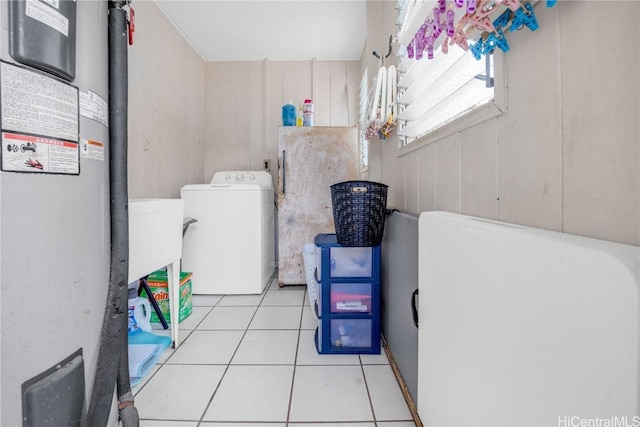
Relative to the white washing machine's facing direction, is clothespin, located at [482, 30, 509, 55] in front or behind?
in front

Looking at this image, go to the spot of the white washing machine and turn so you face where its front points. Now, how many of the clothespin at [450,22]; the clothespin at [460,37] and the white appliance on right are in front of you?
3

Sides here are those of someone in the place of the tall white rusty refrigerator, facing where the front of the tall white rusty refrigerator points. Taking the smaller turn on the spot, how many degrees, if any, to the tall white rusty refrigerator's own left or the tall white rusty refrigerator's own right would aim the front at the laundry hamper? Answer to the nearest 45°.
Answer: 0° — it already faces it

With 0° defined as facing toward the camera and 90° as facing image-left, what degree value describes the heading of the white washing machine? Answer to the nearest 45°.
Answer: approximately 0°

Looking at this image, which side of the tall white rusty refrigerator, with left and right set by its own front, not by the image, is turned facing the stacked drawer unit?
front

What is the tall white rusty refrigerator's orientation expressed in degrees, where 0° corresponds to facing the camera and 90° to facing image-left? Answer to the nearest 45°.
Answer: approximately 0°

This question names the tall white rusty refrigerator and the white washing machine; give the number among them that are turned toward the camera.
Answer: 2

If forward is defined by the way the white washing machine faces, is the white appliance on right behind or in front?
in front
